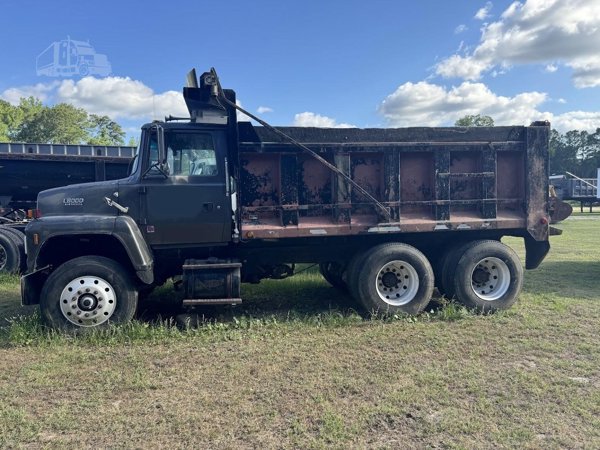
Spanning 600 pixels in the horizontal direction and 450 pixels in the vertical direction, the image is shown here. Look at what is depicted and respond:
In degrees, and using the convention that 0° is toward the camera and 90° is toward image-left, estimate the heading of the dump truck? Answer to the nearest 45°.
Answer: approximately 90°

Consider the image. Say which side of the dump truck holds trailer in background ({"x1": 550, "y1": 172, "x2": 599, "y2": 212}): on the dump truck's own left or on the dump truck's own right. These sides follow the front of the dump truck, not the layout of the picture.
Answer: on the dump truck's own right
